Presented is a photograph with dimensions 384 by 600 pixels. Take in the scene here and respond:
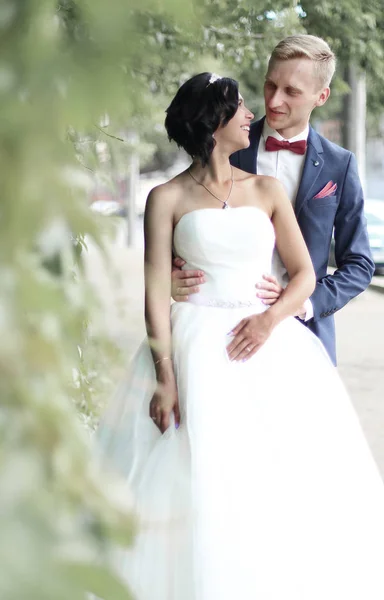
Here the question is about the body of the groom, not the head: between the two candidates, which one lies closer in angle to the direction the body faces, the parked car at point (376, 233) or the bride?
the bride

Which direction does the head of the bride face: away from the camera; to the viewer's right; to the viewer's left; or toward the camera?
to the viewer's right

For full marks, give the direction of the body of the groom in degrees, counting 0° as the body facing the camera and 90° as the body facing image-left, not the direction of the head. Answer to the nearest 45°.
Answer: approximately 45°

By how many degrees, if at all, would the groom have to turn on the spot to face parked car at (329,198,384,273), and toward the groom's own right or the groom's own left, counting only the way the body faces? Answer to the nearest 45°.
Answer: approximately 135° to the groom's own right
